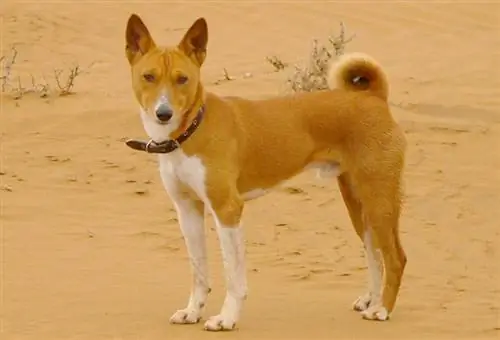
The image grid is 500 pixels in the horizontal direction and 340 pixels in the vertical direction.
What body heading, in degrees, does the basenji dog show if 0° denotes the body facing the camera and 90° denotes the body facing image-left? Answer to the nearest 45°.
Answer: approximately 45°

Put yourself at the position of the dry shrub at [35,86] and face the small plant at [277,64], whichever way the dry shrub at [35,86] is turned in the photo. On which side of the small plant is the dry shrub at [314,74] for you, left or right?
right

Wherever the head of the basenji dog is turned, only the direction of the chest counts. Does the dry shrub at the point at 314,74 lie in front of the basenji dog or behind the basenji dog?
behind
